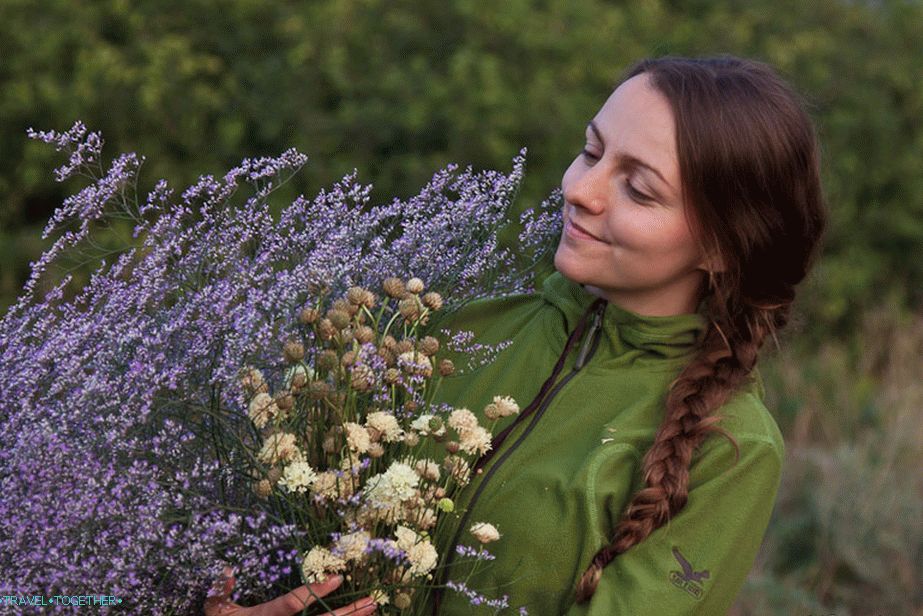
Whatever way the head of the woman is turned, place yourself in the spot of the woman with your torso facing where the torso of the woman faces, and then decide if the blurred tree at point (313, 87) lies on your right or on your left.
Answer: on your right

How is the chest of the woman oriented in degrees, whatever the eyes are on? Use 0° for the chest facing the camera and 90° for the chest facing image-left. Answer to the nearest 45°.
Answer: approximately 45°
